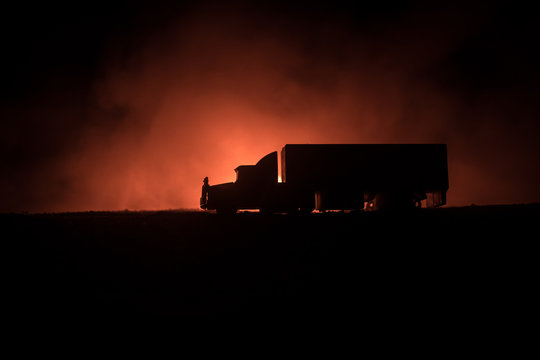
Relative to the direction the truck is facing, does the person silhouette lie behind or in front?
in front

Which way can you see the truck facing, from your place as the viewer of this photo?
facing to the left of the viewer
